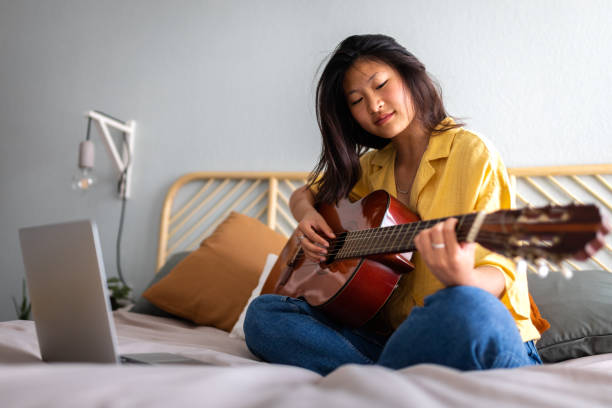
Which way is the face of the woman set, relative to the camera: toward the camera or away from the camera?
toward the camera

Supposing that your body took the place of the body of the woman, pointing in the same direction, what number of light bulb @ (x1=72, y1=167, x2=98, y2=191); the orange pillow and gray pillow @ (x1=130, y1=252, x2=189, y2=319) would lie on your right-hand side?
3

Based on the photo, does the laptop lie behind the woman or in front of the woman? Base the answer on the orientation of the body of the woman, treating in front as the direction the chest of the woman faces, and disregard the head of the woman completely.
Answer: in front

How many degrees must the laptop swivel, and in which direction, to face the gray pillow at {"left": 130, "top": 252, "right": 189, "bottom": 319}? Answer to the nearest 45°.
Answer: approximately 45° to its left

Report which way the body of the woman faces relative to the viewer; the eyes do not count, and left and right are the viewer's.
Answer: facing the viewer and to the left of the viewer

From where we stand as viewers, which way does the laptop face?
facing away from the viewer and to the right of the viewer

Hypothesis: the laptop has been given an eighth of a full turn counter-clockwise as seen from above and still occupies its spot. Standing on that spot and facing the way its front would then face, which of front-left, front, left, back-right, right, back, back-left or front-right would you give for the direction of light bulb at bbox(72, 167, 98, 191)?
front

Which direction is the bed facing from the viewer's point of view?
toward the camera

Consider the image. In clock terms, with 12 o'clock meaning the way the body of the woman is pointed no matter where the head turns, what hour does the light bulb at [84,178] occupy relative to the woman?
The light bulb is roughly at 3 o'clock from the woman.

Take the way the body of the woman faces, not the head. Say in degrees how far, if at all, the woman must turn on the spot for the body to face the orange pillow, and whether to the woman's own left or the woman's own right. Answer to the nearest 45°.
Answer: approximately 90° to the woman's own right

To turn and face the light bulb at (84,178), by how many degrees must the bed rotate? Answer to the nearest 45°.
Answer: approximately 135° to its right

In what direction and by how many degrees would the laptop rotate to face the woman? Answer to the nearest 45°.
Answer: approximately 45° to its right

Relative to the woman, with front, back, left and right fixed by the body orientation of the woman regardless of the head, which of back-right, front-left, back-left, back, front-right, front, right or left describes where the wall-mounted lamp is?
right
